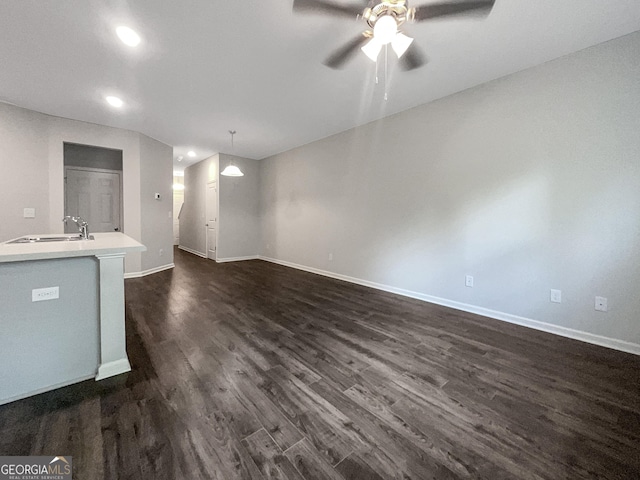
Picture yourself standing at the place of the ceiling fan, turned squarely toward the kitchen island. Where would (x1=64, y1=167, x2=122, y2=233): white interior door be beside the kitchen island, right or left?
right

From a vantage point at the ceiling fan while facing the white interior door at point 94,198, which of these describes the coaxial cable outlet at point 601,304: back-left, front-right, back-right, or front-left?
back-right

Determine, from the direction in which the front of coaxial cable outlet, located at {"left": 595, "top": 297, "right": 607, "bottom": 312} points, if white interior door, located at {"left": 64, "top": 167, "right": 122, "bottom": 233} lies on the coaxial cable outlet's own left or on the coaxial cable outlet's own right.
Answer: on the coaxial cable outlet's own right

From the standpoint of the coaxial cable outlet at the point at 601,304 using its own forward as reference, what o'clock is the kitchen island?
The kitchen island is roughly at 1 o'clock from the coaxial cable outlet.

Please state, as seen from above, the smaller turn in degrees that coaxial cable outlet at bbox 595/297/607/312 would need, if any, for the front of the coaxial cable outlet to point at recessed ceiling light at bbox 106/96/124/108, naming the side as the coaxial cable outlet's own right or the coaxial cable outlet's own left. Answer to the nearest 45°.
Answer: approximately 45° to the coaxial cable outlet's own right

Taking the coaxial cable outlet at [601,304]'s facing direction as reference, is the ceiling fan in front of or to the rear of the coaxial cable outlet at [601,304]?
in front
